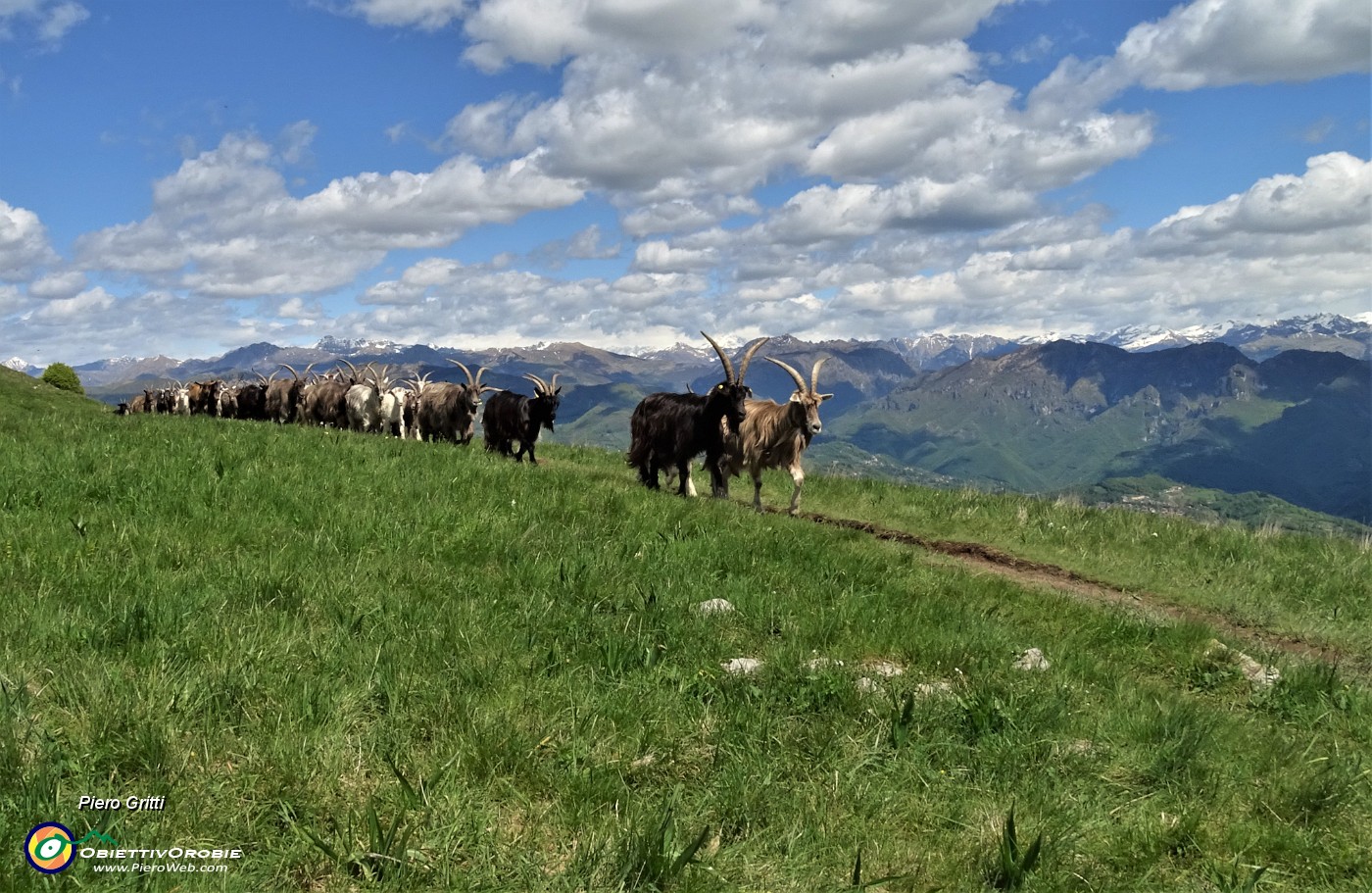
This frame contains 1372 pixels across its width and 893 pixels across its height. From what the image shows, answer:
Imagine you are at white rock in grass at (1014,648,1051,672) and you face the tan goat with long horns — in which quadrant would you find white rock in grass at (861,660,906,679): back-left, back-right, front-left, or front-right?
back-left

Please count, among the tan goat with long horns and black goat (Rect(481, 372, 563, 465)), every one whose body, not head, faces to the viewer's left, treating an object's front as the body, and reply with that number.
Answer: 0

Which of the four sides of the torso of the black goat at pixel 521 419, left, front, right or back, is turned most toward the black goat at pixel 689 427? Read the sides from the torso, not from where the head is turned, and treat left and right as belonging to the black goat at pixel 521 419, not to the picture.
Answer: front

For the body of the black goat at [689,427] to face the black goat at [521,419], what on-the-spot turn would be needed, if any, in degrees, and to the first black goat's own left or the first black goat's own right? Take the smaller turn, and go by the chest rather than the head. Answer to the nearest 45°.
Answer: approximately 180°

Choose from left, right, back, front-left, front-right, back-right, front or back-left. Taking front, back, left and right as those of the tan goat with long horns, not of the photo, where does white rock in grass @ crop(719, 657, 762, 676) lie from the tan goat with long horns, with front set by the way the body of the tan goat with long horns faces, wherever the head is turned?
front-right

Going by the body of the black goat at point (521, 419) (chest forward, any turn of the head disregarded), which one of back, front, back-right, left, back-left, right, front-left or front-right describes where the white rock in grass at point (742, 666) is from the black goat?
front-right

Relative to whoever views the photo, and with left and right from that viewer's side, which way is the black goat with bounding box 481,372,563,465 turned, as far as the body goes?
facing the viewer and to the right of the viewer

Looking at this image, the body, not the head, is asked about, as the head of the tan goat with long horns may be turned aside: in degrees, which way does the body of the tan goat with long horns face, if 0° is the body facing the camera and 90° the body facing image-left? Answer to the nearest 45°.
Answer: approximately 315°
